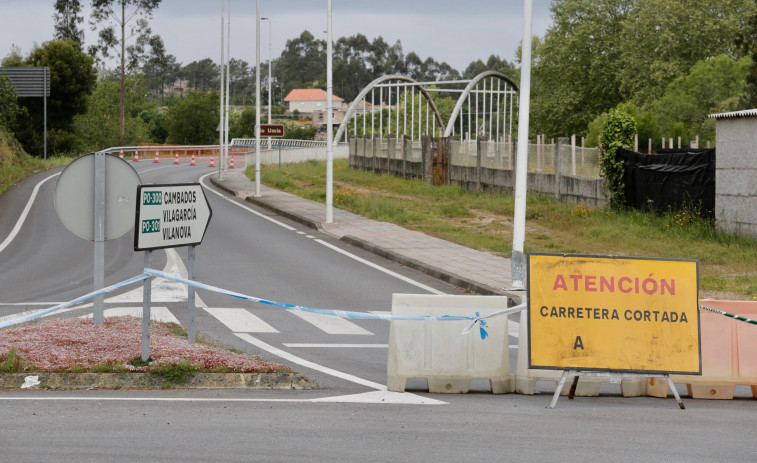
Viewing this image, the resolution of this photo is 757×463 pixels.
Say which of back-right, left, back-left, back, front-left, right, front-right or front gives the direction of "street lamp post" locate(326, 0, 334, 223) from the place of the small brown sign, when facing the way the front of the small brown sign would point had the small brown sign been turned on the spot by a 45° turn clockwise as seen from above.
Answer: front-left

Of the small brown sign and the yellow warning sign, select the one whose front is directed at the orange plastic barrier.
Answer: the small brown sign

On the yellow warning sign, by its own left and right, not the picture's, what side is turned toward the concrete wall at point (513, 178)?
back

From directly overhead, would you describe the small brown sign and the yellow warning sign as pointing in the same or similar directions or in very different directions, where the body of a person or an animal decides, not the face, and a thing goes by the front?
same or similar directions

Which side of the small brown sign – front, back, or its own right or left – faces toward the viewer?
front

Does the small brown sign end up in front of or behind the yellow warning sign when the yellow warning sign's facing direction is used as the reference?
behind

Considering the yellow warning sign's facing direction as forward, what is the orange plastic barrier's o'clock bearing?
The orange plastic barrier is roughly at 8 o'clock from the yellow warning sign.

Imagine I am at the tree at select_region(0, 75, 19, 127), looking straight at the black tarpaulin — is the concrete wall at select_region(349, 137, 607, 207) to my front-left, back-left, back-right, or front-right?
front-left

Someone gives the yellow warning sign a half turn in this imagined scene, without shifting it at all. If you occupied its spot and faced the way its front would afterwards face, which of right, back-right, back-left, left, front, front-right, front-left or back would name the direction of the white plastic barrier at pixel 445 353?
left

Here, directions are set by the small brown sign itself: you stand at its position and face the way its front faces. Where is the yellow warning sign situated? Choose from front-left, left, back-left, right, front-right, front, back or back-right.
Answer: front

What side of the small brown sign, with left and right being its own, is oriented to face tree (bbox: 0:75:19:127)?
right

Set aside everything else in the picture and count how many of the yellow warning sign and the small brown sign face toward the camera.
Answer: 2

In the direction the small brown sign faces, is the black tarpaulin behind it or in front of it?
in front

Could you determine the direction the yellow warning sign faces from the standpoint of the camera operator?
facing the viewer

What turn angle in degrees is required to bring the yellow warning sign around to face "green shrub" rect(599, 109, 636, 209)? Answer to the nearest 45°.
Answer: approximately 180°

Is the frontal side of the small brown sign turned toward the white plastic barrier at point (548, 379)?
yes

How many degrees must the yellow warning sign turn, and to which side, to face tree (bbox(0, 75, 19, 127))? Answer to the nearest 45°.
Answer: approximately 135° to its right
